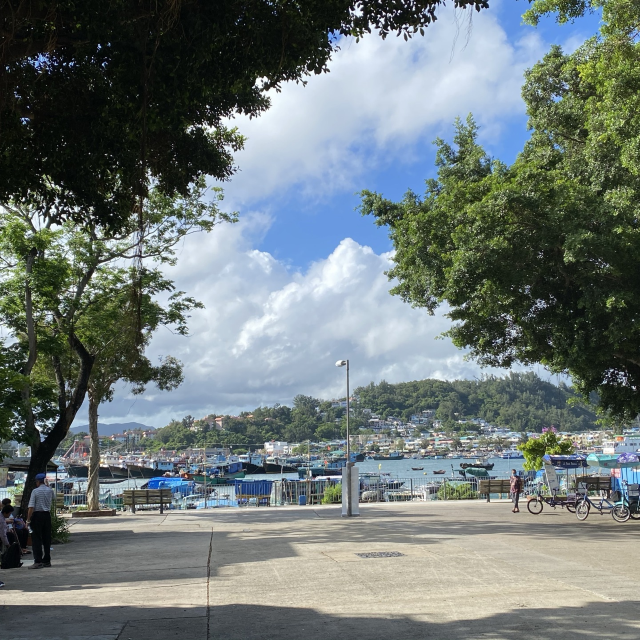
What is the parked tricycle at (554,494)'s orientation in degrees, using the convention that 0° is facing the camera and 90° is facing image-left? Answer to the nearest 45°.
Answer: approximately 90°

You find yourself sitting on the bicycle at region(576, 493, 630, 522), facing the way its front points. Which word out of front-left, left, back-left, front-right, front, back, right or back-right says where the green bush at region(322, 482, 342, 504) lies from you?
front-right

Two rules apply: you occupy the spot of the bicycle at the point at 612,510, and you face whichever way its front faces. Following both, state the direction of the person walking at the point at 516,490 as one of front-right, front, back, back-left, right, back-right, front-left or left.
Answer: front-right

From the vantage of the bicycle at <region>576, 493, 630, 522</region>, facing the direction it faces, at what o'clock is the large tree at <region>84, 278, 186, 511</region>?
The large tree is roughly at 12 o'clock from the bicycle.

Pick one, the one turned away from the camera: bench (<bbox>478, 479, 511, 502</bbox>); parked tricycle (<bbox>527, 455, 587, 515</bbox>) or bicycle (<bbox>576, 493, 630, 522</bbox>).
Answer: the bench

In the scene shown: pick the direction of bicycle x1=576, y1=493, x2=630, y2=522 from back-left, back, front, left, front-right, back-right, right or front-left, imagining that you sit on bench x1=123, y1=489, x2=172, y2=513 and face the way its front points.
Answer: back-right

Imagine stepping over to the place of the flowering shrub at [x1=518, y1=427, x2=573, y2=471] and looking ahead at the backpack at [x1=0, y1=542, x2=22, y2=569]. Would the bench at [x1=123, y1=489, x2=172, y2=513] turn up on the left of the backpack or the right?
right

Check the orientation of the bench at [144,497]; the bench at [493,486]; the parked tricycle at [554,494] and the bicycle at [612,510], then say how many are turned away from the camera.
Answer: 2

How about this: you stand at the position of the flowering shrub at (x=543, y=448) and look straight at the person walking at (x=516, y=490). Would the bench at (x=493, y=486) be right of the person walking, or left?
right

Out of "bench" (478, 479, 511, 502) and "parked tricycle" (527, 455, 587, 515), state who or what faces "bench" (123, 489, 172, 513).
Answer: the parked tricycle

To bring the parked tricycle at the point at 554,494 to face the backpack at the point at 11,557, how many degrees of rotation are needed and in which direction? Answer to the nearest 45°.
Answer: approximately 45° to its left

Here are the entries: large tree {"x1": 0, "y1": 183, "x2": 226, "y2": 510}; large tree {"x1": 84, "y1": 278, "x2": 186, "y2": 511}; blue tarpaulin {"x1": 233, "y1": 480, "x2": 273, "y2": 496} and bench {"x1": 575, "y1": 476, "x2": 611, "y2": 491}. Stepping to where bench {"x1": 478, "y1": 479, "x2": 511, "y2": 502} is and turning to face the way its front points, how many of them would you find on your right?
1

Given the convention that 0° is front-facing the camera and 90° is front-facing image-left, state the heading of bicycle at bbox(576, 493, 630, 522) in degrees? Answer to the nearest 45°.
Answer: approximately 90°

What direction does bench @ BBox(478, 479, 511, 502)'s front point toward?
away from the camera

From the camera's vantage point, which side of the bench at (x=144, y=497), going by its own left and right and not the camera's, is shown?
back
